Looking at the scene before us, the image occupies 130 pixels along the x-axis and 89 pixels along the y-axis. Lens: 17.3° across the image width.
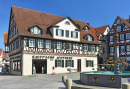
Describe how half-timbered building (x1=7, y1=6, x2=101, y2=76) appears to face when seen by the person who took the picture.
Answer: facing the viewer and to the right of the viewer

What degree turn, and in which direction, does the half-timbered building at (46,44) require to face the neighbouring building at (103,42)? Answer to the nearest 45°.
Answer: approximately 90° to its left
